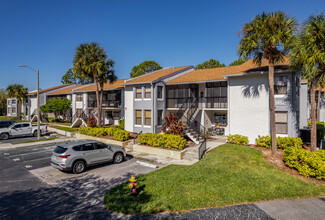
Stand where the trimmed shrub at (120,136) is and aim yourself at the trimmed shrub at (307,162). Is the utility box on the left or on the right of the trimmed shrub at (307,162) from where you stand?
left

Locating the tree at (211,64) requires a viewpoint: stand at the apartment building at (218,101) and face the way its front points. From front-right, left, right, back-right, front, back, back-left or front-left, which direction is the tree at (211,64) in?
back-right

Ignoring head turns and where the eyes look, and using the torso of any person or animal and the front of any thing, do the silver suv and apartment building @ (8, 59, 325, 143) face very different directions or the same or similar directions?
very different directions

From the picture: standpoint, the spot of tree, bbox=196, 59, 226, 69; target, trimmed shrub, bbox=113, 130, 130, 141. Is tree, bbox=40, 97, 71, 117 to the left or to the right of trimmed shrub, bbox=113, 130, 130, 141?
right

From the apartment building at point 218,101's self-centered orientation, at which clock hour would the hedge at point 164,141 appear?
The hedge is roughly at 12 o'clock from the apartment building.

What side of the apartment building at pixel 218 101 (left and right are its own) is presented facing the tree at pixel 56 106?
right

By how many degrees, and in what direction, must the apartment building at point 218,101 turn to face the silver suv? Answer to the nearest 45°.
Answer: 0° — it already faces it

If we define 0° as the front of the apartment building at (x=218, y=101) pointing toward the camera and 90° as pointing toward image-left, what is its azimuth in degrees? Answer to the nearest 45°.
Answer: approximately 45°

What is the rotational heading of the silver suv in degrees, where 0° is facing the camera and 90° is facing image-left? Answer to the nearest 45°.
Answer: approximately 225°
